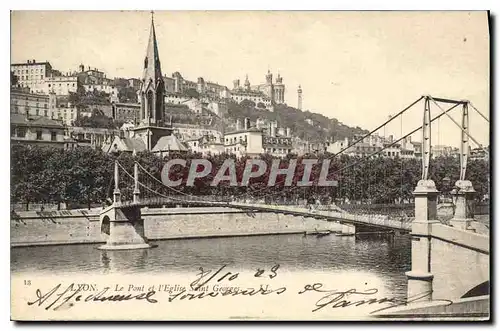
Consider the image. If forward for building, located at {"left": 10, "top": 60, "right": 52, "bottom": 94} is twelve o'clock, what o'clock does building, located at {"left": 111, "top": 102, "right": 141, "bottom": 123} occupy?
building, located at {"left": 111, "top": 102, "right": 141, "bottom": 123} is roughly at 8 o'clock from building, located at {"left": 10, "top": 60, "right": 52, "bottom": 94}.

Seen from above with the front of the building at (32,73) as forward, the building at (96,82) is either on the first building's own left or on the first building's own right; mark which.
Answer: on the first building's own left

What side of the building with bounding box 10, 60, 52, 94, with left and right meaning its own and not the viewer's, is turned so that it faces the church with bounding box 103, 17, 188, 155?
left

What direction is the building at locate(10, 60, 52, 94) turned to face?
toward the camera

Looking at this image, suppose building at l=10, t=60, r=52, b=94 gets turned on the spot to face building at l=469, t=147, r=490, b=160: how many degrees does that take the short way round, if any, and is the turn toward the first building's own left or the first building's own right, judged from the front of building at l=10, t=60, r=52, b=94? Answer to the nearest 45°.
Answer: approximately 90° to the first building's own left

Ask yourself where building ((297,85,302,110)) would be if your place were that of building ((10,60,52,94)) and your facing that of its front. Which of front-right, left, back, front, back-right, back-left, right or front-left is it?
left

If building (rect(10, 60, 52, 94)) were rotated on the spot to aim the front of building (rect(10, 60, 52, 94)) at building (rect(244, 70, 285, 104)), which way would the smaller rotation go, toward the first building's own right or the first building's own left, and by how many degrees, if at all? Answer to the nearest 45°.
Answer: approximately 90° to the first building's own left

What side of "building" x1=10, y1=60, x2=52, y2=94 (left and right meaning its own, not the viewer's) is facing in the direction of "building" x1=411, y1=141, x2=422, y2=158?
left

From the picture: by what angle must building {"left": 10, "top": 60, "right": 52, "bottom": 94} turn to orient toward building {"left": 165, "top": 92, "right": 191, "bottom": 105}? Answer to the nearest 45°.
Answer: approximately 90° to its left

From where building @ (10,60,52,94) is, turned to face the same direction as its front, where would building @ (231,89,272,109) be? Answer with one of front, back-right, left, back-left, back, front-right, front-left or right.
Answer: left
